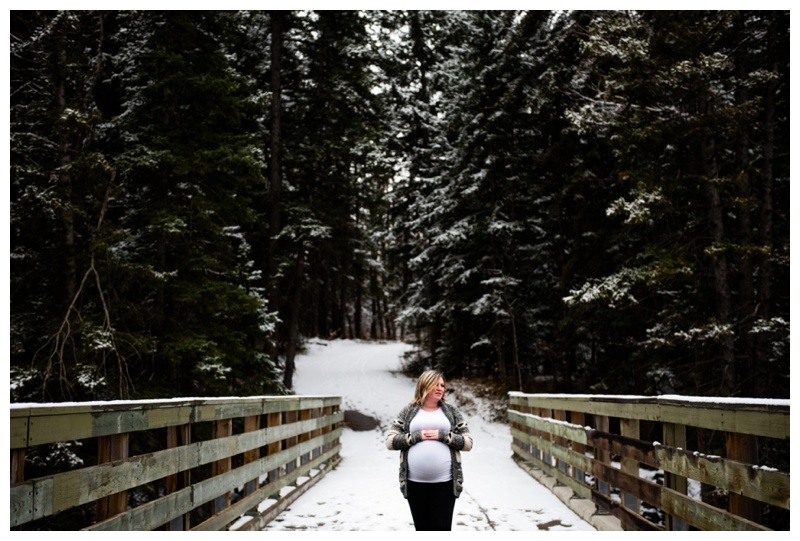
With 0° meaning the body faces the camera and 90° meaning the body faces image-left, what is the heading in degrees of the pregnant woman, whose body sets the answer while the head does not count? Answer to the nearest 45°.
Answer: approximately 0°
